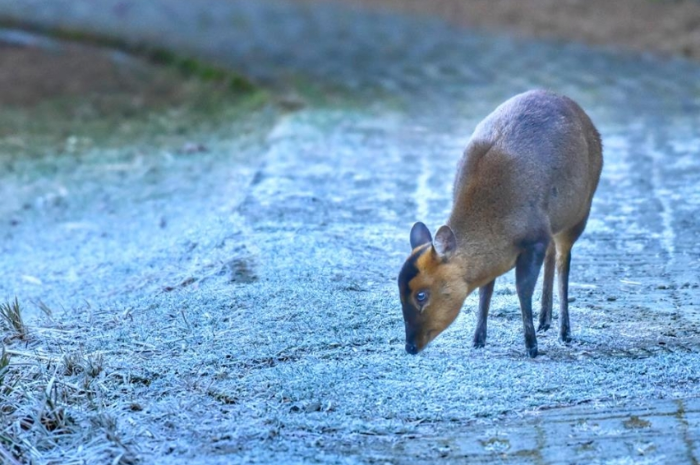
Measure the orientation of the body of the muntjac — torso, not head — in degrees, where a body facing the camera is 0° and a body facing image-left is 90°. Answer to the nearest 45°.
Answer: approximately 45°
